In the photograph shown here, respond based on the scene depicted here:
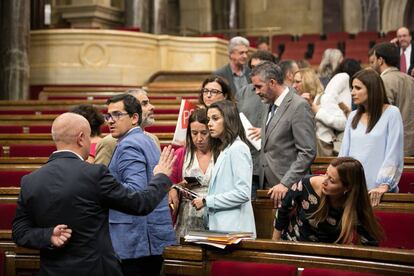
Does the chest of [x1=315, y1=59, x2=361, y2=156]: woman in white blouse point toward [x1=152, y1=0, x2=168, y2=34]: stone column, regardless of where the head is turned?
no

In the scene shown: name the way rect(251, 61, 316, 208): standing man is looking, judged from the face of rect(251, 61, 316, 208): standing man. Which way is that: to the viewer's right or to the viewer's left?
to the viewer's left

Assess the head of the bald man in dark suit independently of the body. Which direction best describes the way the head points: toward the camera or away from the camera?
away from the camera

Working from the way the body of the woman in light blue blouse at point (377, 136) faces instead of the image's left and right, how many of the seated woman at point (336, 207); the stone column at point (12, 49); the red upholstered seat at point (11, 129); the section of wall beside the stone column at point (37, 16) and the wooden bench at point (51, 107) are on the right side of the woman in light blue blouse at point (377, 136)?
4

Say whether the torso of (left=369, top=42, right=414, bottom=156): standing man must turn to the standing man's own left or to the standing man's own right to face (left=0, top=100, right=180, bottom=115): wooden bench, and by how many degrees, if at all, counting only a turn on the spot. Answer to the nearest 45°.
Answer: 0° — they already face it

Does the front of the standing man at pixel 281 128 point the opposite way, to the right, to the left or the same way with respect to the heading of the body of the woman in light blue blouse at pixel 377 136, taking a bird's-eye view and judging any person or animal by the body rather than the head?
the same way
